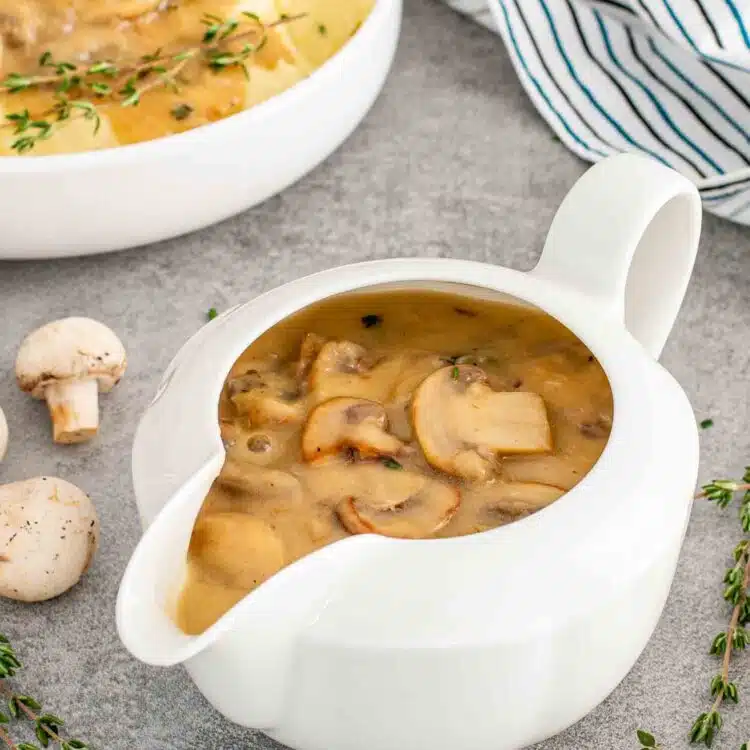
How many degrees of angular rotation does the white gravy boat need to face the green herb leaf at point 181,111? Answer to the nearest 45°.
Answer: approximately 135° to its right

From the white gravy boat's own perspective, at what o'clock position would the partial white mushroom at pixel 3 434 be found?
The partial white mushroom is roughly at 3 o'clock from the white gravy boat.

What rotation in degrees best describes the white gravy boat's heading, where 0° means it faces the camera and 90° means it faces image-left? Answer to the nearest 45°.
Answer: approximately 45°

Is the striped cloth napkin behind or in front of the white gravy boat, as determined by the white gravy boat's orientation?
behind

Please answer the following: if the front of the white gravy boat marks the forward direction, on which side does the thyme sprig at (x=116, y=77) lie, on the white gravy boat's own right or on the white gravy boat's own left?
on the white gravy boat's own right
